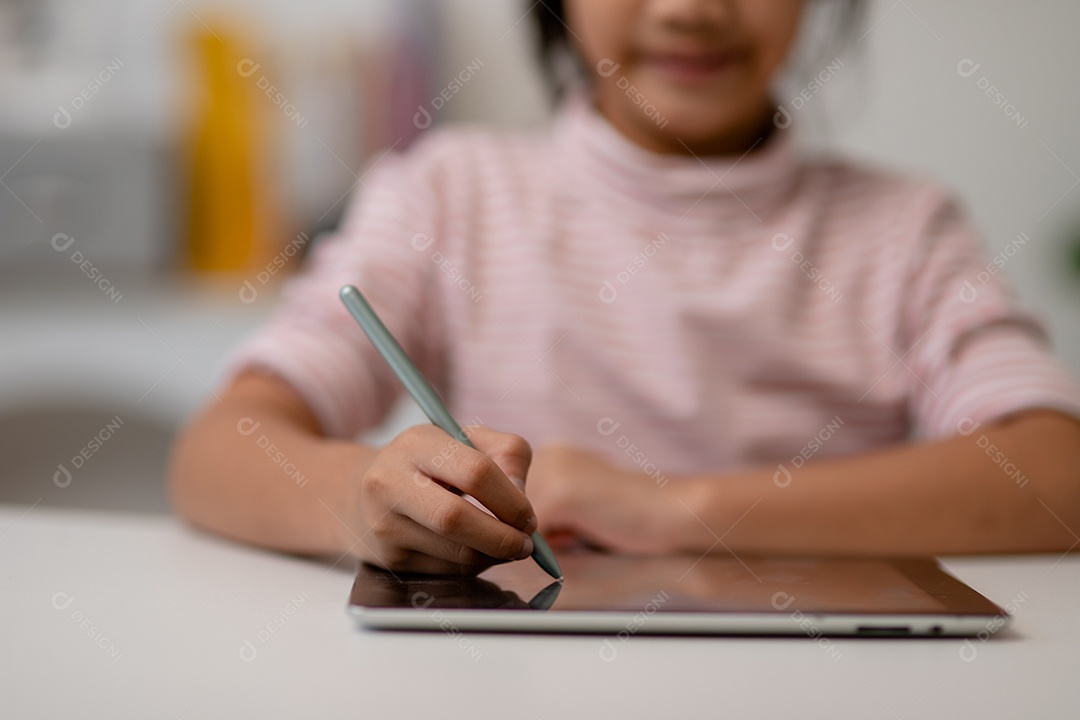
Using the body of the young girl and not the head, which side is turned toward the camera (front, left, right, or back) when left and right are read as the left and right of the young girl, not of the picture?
front
